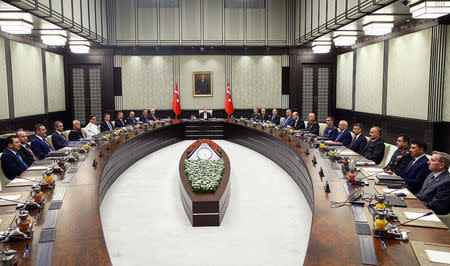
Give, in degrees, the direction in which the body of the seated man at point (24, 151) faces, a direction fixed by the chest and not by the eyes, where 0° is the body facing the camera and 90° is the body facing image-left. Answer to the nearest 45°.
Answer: approximately 315°

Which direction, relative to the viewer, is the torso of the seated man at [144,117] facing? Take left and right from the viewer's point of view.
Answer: facing the viewer and to the right of the viewer

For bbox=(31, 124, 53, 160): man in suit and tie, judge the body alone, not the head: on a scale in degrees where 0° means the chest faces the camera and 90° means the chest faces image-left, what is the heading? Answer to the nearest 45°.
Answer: approximately 315°

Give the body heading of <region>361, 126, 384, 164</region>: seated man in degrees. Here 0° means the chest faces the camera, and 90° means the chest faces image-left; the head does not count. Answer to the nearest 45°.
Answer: approximately 45°

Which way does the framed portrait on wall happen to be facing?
toward the camera

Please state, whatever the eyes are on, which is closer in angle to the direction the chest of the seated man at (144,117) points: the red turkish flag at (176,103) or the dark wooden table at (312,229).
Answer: the dark wooden table

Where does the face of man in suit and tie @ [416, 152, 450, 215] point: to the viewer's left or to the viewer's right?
to the viewer's left

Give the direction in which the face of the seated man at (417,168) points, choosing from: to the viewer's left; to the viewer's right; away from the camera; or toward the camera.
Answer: to the viewer's left

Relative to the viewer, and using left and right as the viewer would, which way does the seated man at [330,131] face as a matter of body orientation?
facing the viewer and to the left of the viewer

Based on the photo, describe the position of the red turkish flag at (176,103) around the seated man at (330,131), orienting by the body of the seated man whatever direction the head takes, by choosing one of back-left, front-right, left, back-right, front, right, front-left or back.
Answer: right

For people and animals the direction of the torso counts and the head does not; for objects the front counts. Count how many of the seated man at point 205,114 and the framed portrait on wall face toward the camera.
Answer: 2

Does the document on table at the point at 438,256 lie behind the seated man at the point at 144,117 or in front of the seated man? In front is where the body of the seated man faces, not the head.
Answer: in front
